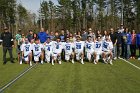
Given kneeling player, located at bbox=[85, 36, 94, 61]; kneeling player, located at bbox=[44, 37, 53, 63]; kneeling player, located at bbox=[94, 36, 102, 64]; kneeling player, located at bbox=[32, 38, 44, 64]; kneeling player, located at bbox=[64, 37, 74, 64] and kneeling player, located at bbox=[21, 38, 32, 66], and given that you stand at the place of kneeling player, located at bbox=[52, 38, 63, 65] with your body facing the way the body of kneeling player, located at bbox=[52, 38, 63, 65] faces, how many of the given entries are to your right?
3

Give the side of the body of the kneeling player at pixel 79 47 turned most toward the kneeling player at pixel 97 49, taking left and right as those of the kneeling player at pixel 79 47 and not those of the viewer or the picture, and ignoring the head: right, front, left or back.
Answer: left

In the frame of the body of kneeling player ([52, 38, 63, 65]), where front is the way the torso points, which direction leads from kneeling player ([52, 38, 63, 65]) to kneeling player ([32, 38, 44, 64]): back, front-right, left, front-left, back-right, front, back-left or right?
right

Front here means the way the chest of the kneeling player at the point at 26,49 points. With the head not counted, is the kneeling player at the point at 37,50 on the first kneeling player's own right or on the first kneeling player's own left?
on the first kneeling player's own left

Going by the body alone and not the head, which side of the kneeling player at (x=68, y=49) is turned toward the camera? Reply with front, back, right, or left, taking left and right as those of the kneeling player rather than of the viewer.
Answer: front

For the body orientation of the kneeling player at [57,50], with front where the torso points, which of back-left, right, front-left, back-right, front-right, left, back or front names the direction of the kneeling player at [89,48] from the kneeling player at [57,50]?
left

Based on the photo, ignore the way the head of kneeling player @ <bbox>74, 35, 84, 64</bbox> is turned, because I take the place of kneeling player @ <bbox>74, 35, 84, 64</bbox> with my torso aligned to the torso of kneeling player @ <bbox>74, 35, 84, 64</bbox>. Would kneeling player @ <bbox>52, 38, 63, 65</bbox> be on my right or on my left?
on my right

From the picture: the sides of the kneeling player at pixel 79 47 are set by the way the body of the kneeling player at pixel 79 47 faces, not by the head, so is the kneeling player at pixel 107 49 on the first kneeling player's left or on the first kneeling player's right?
on the first kneeling player's left

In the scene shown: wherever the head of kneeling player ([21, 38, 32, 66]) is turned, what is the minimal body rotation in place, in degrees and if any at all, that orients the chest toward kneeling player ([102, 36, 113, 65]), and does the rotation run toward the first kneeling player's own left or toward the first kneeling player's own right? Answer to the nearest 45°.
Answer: approximately 90° to the first kneeling player's own left

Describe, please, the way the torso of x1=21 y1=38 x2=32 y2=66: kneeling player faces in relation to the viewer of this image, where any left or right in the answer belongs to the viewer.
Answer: facing the viewer

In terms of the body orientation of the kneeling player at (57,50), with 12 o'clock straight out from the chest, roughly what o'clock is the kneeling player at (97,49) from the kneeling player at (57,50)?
the kneeling player at (97,49) is roughly at 9 o'clock from the kneeling player at (57,50).

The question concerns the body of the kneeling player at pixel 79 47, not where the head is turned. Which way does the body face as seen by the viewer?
toward the camera
